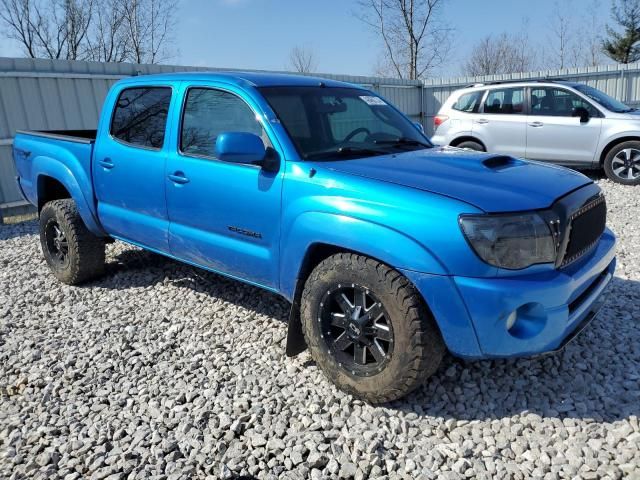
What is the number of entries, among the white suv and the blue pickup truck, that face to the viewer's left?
0

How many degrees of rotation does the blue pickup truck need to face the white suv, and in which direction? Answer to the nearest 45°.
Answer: approximately 90° to its left

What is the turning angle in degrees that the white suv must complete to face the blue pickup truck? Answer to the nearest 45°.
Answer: approximately 90° to its right

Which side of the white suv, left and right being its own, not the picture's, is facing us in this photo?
right
